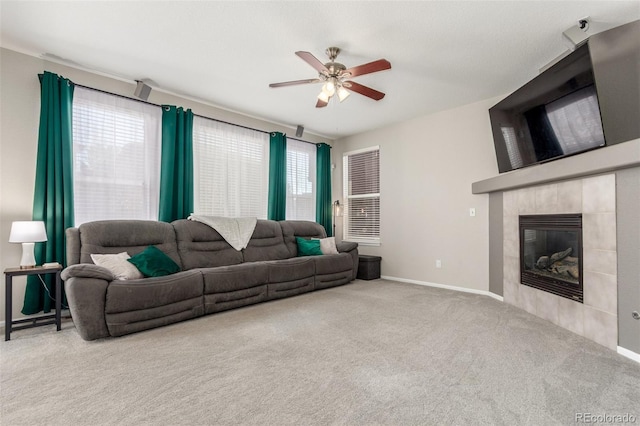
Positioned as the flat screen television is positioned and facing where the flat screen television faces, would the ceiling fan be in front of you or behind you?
in front

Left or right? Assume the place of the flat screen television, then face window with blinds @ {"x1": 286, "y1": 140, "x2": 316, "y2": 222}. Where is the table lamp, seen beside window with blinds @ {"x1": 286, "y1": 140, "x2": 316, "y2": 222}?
left

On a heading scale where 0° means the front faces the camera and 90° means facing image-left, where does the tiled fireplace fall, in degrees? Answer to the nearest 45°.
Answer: approximately 45°

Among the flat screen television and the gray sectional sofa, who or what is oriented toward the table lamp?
the flat screen television

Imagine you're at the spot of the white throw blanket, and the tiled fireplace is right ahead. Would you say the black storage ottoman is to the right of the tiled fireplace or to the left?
left

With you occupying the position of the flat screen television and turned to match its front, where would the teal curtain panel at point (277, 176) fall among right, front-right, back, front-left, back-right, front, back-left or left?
front-right

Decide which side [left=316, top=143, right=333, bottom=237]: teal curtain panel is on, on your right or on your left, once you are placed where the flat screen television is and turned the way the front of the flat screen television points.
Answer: on your right
